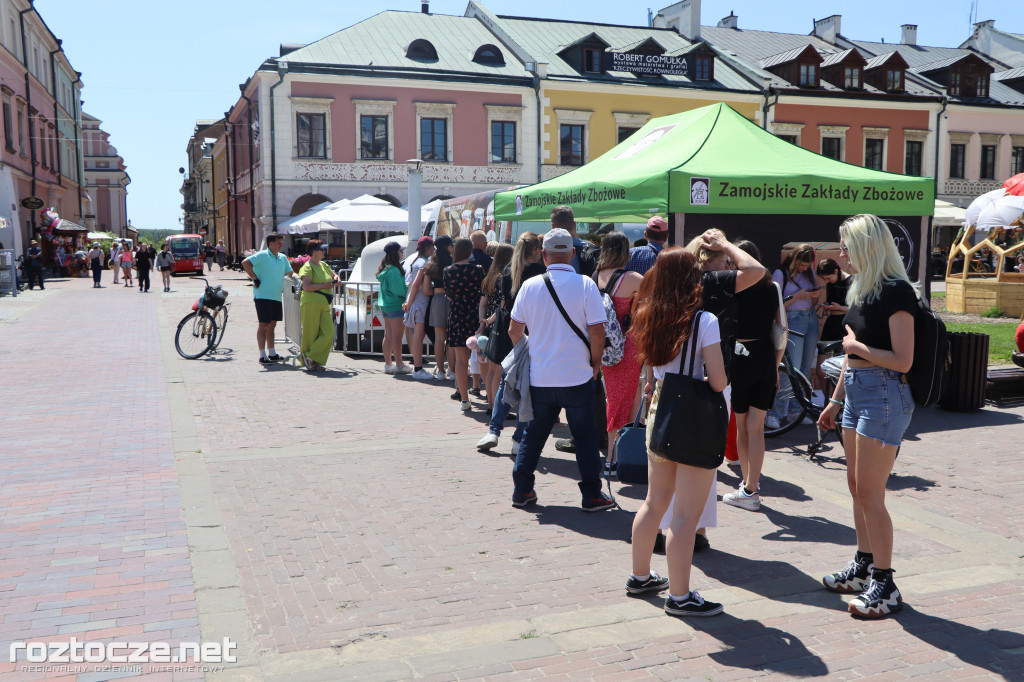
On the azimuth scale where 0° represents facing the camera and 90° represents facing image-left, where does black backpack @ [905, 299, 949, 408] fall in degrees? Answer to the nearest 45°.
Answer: approximately 270°

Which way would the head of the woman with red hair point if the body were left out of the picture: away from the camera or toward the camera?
away from the camera

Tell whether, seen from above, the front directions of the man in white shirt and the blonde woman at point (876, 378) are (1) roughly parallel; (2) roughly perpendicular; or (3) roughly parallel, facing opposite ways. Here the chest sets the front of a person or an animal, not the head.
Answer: roughly perpendicular

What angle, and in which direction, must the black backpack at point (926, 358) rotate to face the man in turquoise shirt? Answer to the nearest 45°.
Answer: approximately 135° to its left

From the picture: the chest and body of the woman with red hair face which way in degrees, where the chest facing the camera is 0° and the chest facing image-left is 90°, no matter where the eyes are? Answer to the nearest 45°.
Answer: approximately 225°

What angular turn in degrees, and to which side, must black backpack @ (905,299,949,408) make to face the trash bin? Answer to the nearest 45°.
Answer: approximately 90° to its left

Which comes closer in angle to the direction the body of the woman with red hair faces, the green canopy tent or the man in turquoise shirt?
the green canopy tent

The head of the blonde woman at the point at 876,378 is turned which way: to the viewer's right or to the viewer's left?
to the viewer's left

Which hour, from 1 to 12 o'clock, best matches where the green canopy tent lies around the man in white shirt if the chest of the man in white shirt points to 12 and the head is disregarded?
The green canopy tent is roughly at 1 o'clock from the man in white shirt.

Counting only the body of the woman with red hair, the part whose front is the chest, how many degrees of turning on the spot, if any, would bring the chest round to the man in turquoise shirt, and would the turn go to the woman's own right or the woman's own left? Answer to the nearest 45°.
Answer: approximately 90° to the woman's own left

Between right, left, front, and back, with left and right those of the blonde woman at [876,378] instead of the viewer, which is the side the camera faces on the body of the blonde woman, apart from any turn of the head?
left

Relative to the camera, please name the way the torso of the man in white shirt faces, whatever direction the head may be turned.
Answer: away from the camera
